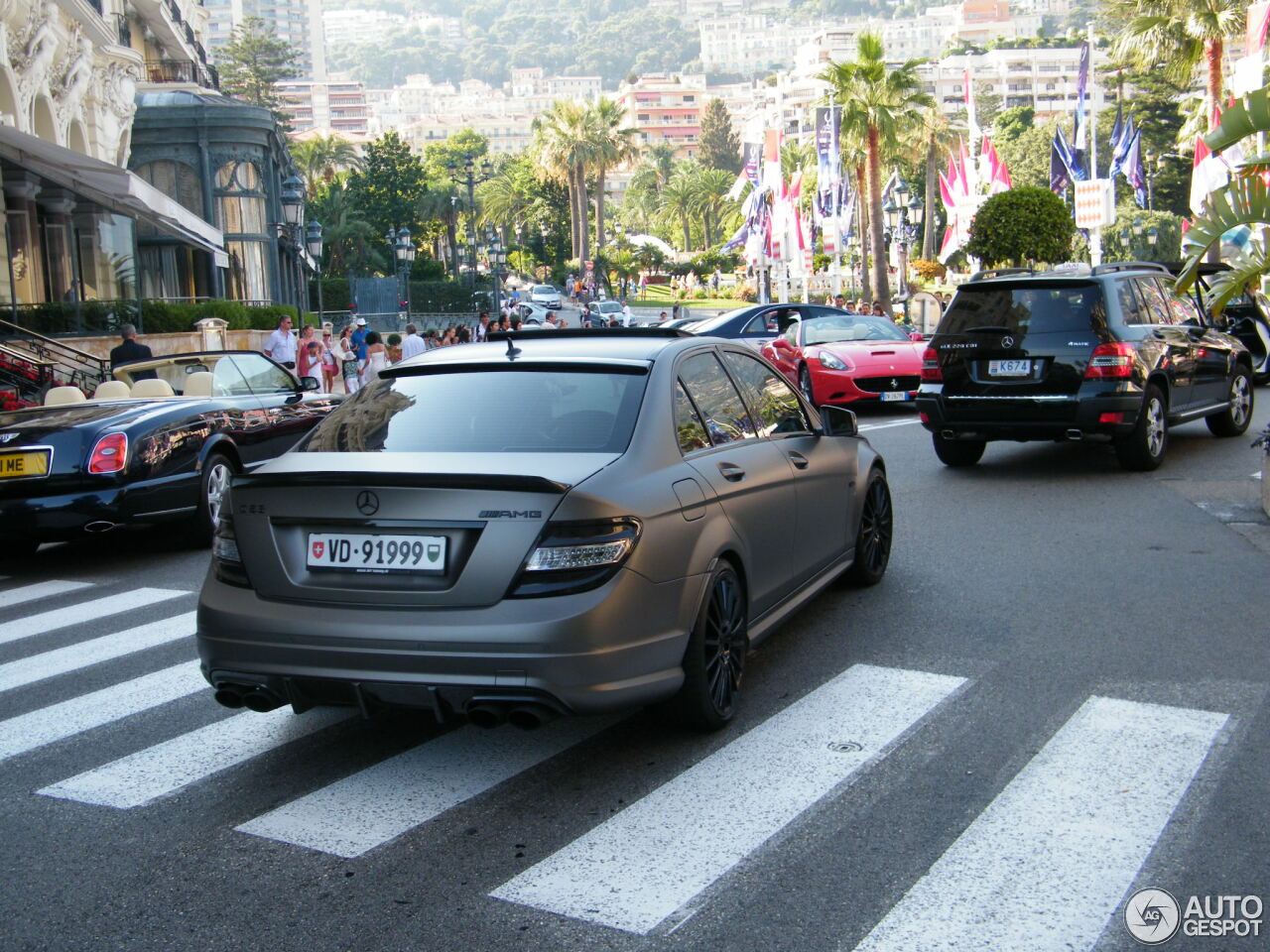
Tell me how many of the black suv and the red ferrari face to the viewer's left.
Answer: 0

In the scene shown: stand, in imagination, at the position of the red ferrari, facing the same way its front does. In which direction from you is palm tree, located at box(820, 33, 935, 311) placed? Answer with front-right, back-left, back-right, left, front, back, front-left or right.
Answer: back-left

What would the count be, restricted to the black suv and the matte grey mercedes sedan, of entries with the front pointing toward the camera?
0

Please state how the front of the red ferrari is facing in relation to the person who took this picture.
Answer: facing the viewer and to the right of the viewer

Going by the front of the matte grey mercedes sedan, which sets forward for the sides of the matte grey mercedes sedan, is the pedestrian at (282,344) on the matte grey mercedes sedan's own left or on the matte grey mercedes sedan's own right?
on the matte grey mercedes sedan's own left

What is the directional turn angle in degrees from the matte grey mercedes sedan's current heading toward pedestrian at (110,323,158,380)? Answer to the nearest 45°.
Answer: approximately 45° to its left

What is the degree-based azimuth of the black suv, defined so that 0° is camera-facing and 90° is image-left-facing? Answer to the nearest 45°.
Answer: approximately 225°

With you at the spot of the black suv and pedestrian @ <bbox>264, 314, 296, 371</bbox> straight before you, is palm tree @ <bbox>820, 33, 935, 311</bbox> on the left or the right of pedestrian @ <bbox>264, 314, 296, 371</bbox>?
right

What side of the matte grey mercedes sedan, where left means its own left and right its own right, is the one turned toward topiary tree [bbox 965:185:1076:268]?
front

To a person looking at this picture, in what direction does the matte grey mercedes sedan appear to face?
facing away from the viewer and to the right of the viewer

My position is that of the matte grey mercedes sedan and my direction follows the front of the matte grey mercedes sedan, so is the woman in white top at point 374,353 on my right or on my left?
on my left

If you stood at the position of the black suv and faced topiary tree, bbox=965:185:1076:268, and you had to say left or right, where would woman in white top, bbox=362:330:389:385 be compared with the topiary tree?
left

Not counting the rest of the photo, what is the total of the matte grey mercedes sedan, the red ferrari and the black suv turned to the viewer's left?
0

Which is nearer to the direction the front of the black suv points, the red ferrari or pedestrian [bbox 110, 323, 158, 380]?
the red ferrari
